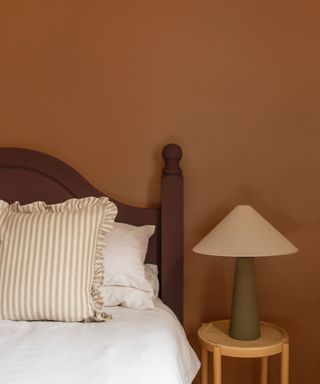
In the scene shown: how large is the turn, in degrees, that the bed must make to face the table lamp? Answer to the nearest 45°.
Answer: approximately 135° to its left

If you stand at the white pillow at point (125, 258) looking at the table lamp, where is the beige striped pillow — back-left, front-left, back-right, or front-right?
back-right

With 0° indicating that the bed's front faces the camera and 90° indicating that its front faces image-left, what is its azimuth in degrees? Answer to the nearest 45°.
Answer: approximately 0°
